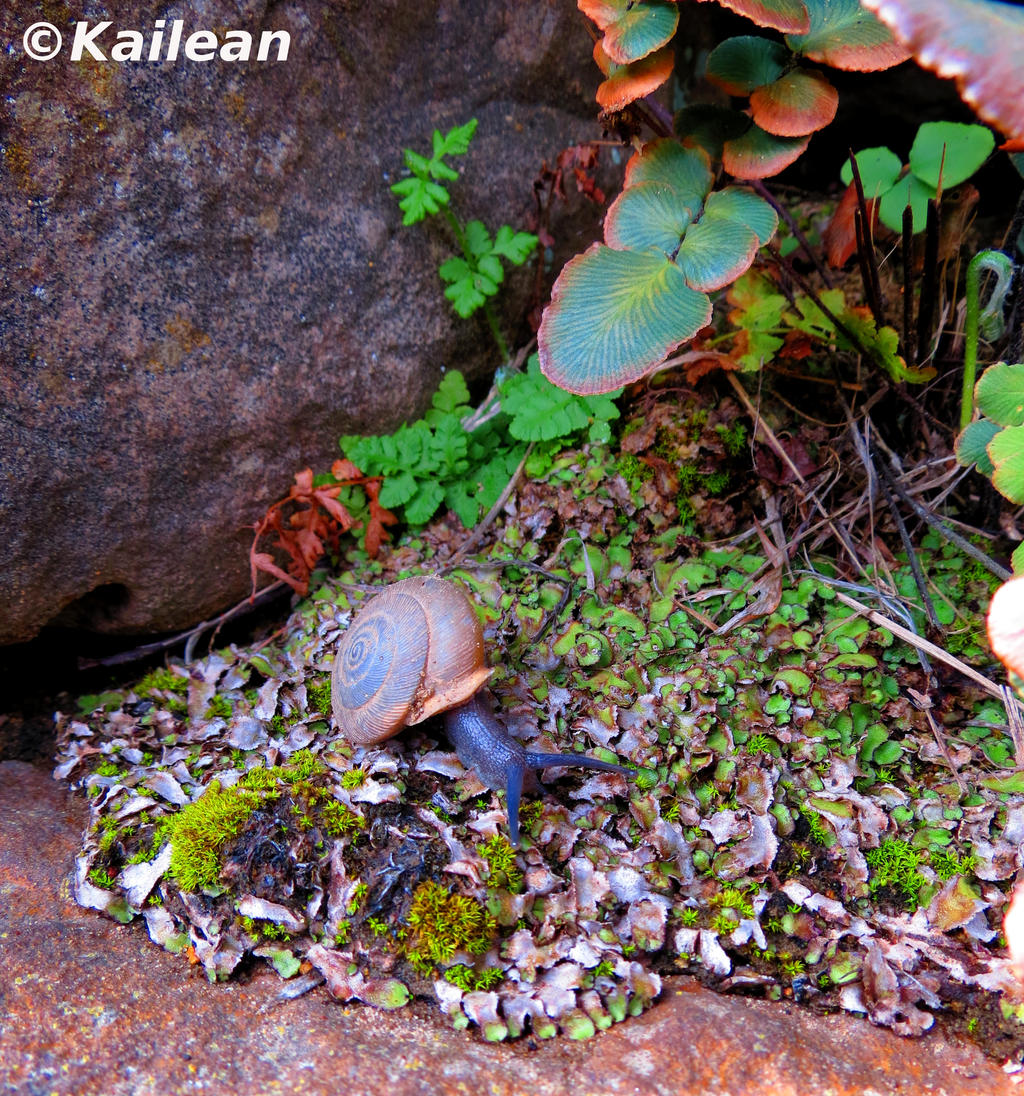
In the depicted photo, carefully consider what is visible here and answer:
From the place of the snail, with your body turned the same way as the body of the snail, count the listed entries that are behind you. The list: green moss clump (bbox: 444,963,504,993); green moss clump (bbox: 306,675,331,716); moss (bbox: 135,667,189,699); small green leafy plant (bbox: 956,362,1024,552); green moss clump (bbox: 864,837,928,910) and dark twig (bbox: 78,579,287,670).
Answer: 3

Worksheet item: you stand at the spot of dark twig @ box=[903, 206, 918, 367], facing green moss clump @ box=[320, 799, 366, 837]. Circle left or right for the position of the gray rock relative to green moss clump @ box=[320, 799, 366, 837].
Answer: right

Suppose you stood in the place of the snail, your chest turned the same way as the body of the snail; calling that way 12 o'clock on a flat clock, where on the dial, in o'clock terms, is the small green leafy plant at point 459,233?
The small green leafy plant is roughly at 8 o'clock from the snail.

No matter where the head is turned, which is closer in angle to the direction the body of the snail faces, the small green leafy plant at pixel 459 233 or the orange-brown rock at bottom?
the orange-brown rock at bottom

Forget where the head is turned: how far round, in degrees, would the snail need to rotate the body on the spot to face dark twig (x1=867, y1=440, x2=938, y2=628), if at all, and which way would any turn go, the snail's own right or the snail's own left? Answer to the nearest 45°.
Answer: approximately 45° to the snail's own left

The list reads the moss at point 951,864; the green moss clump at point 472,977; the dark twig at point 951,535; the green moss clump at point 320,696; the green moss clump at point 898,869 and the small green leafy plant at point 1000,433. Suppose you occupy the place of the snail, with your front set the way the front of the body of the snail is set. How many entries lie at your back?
1

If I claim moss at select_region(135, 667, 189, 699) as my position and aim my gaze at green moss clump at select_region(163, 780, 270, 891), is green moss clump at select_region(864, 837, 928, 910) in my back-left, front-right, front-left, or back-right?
front-left

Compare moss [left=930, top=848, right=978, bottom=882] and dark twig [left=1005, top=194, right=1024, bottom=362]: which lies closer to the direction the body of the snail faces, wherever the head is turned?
the moss

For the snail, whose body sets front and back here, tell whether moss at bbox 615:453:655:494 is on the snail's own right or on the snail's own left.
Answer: on the snail's own left

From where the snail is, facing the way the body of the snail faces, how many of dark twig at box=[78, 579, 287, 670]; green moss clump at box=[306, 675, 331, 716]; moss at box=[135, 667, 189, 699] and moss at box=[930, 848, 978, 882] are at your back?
3

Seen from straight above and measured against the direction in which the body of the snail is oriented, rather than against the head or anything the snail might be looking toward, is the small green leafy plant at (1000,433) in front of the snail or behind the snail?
in front

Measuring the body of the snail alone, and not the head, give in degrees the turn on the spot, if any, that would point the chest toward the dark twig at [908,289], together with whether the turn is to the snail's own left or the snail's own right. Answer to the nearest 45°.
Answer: approximately 45° to the snail's own left

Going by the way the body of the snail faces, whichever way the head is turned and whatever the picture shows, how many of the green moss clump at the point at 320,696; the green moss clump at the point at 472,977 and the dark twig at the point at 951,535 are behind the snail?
1

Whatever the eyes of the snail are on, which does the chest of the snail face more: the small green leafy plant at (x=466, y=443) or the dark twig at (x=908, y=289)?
the dark twig

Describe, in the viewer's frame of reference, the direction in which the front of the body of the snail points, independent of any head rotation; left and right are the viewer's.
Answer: facing the viewer and to the right of the viewer

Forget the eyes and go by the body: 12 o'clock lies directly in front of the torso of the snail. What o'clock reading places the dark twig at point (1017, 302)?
The dark twig is roughly at 10 o'clock from the snail.

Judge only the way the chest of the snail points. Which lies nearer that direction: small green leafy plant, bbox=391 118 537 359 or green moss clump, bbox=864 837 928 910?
the green moss clump

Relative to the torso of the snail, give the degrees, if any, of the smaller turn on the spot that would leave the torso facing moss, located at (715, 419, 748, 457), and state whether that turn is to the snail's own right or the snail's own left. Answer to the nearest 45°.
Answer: approximately 90° to the snail's own left
